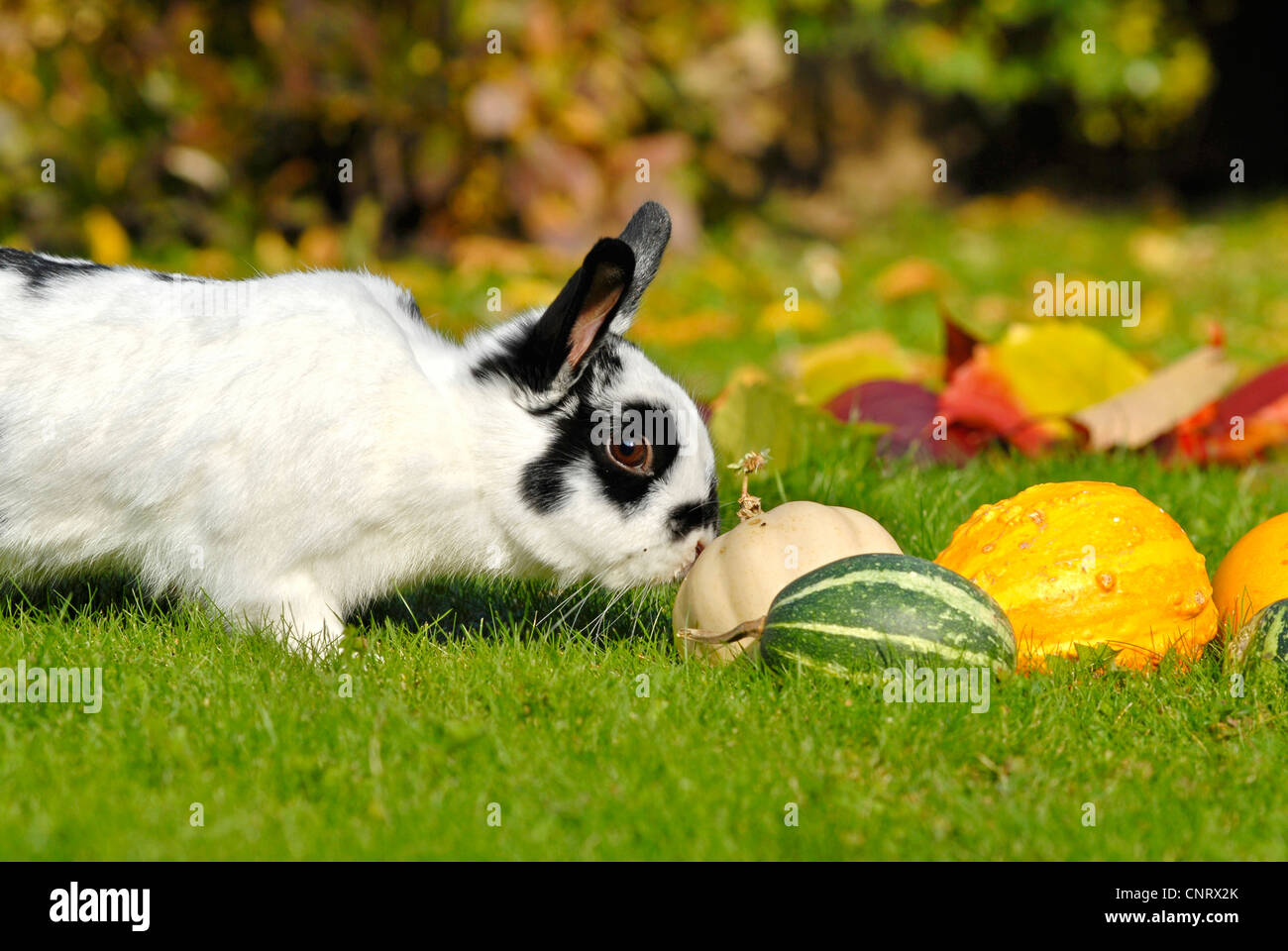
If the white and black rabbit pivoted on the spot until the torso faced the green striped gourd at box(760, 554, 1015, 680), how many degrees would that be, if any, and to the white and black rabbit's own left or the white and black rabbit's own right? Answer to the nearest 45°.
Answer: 0° — it already faces it

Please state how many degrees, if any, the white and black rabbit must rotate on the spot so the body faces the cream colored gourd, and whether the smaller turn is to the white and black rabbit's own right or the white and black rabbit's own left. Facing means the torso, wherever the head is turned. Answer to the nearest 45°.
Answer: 0° — it already faces it

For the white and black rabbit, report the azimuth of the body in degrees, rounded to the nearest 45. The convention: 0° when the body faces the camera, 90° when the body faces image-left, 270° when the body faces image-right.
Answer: approximately 270°
